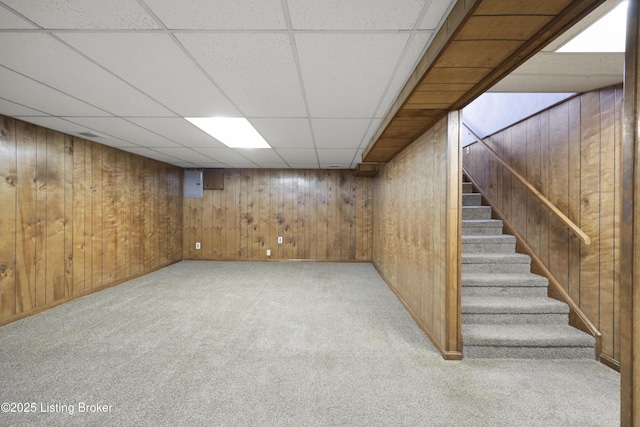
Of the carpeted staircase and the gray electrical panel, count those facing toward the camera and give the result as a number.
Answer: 2

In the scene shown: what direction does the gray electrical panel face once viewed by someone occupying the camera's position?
facing the viewer

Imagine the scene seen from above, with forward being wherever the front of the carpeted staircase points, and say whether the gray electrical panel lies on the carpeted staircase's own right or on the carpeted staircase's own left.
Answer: on the carpeted staircase's own right

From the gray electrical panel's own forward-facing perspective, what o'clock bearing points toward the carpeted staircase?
The carpeted staircase is roughly at 11 o'clock from the gray electrical panel.

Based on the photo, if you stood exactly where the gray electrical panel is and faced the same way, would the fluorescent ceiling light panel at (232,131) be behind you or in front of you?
in front

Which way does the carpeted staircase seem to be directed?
toward the camera

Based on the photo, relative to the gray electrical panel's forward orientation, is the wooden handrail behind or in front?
in front
